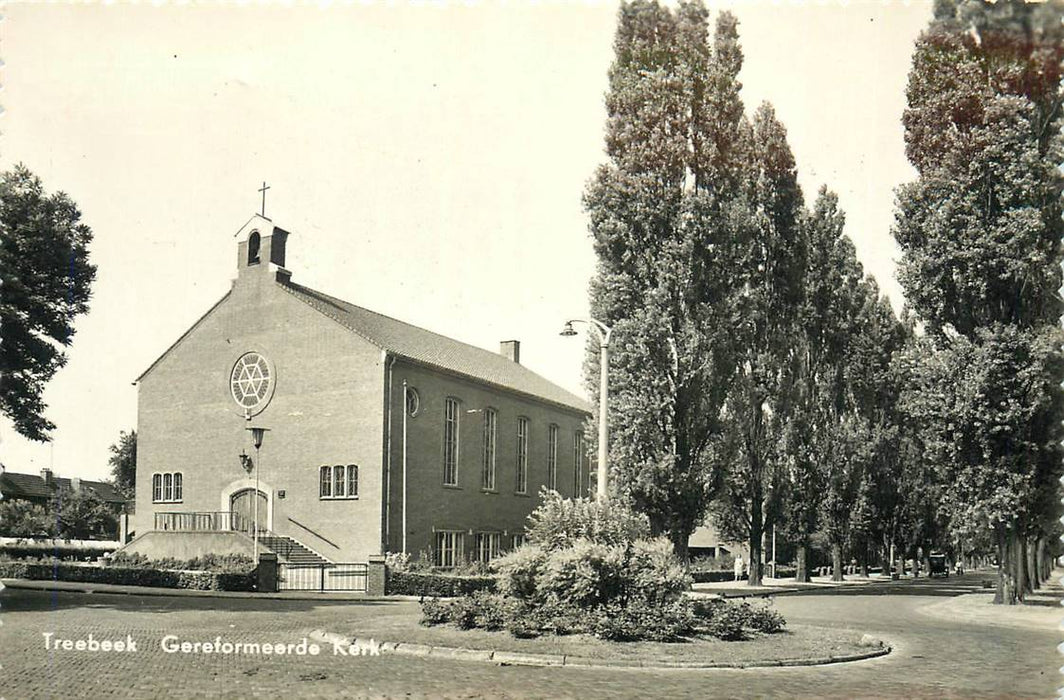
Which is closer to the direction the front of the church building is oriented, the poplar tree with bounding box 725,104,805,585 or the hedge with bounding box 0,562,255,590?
the hedge

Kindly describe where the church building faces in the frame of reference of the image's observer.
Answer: facing the viewer and to the left of the viewer

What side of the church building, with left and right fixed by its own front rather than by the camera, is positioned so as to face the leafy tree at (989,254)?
left

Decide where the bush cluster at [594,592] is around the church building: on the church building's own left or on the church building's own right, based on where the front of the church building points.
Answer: on the church building's own left

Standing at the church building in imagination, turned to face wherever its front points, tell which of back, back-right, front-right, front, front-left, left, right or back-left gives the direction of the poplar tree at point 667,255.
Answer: left

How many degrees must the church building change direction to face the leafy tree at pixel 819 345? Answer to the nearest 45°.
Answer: approximately 135° to its left

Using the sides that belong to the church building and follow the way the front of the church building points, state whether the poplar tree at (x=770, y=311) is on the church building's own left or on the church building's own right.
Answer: on the church building's own left

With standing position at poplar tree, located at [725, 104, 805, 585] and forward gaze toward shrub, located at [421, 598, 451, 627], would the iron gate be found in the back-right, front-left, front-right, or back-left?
front-right

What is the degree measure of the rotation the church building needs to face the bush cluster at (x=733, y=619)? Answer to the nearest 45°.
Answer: approximately 45° to its left

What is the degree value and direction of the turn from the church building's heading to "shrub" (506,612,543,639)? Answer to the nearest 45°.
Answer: approximately 45° to its left

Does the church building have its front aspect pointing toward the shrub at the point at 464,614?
no
